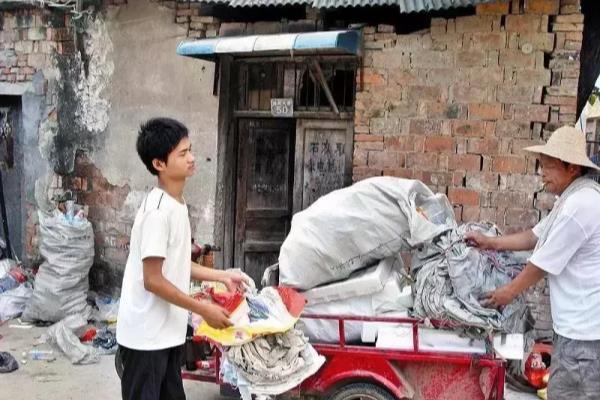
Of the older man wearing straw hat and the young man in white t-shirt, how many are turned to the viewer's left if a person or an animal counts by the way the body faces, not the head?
1

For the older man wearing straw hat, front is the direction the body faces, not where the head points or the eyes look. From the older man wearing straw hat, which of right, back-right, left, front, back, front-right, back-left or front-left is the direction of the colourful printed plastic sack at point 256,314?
front

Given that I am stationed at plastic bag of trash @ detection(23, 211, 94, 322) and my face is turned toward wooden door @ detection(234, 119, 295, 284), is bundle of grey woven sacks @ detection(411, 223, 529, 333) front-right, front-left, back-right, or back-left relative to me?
front-right

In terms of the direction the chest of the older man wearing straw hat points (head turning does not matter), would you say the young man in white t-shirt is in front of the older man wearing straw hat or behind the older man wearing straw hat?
in front

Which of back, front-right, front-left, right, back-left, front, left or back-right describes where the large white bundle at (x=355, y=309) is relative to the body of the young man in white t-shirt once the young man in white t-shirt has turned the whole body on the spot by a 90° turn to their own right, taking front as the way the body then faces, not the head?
back-left

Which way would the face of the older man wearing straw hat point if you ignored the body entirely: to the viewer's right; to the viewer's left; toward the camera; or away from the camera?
to the viewer's left

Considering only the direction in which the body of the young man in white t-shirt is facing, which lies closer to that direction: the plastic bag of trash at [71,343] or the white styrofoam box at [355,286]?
the white styrofoam box

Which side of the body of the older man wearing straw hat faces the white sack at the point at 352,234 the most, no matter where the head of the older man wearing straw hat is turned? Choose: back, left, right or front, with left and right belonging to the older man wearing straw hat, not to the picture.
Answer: front

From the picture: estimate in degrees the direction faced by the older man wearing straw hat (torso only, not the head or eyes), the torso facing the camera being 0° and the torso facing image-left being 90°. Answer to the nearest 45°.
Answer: approximately 90°

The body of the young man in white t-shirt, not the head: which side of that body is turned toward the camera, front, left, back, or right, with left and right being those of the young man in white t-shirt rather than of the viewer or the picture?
right

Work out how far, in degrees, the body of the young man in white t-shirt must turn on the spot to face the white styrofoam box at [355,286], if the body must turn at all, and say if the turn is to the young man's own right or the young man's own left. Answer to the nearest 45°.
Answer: approximately 45° to the young man's own left

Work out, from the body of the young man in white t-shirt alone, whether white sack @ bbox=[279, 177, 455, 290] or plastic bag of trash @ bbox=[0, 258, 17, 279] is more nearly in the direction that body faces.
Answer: the white sack

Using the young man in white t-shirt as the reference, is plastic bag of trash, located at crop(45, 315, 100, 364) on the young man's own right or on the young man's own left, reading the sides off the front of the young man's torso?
on the young man's own left

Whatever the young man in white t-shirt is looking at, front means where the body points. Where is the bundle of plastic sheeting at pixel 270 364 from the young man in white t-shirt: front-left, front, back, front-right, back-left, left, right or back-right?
front-left
